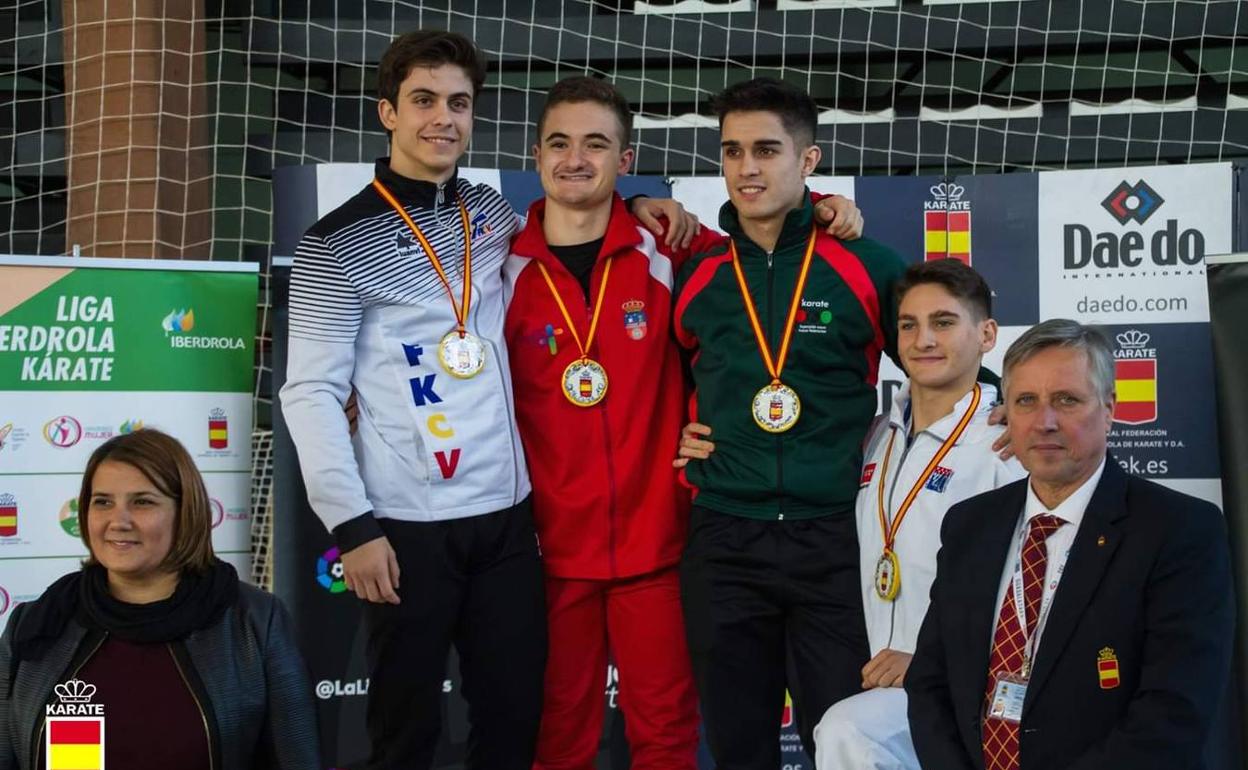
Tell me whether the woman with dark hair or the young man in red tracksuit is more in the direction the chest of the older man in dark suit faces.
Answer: the woman with dark hair

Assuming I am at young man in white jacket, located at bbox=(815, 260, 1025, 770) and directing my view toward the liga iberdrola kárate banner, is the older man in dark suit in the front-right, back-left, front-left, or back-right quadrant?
back-left

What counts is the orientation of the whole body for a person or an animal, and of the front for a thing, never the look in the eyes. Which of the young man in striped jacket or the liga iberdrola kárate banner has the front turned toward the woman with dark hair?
the liga iberdrola kárate banner

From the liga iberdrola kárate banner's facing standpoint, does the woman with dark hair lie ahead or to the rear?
ahead

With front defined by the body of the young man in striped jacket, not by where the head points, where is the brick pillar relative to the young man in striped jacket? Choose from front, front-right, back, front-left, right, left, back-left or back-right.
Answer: back

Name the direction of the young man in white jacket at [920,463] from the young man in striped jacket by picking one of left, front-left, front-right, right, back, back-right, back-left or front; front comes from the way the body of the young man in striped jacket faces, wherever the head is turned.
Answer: front-left

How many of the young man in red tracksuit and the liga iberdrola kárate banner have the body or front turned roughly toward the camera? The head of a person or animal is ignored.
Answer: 2

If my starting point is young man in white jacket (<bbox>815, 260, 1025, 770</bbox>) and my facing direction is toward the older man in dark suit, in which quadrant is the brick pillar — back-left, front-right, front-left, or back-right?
back-right

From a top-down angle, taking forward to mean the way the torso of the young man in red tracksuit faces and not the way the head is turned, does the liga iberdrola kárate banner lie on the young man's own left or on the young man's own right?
on the young man's own right
